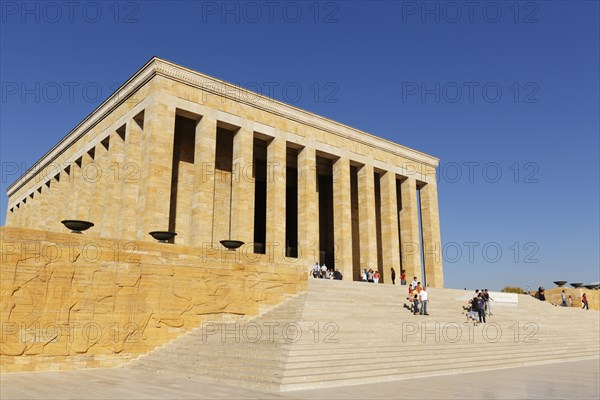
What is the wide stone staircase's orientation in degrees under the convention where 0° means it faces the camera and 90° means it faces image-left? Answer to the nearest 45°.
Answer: approximately 315°

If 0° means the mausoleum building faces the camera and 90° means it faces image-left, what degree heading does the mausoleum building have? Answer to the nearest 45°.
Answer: approximately 315°

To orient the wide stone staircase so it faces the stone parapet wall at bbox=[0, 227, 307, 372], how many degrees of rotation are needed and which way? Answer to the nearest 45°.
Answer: approximately 135° to its right

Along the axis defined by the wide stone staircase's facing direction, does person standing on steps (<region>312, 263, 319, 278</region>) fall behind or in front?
behind
